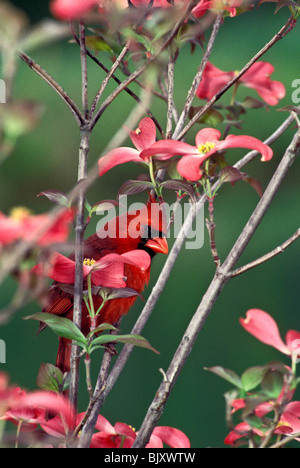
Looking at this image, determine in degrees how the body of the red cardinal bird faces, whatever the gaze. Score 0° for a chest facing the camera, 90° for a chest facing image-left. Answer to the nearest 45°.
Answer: approximately 270°
